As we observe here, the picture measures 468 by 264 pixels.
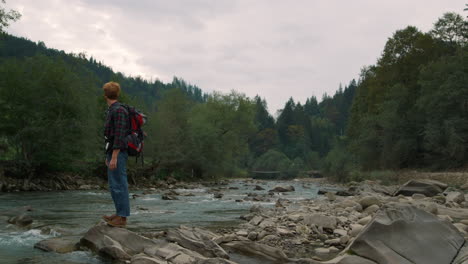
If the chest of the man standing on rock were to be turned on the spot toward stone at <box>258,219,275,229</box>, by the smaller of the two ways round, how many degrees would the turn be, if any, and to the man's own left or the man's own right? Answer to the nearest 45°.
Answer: approximately 135° to the man's own right

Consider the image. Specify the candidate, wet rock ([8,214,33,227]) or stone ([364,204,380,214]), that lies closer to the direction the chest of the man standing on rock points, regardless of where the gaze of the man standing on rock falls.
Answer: the wet rock

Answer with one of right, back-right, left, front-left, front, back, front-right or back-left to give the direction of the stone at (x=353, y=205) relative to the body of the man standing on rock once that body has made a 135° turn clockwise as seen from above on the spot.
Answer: front

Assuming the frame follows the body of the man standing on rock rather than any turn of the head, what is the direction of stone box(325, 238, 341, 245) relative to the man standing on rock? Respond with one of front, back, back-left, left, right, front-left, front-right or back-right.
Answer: back

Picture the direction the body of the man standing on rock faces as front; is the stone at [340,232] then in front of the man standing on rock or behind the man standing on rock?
behind

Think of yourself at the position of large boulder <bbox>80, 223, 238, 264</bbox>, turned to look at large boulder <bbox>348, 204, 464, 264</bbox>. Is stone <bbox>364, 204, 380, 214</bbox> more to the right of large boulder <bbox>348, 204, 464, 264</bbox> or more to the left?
left

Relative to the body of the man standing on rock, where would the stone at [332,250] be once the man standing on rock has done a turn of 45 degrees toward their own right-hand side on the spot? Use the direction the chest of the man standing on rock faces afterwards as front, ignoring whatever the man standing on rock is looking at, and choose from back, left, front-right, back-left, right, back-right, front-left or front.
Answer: back-right

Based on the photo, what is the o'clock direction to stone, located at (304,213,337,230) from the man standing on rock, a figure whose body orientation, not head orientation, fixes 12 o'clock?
The stone is roughly at 5 o'clock from the man standing on rock.

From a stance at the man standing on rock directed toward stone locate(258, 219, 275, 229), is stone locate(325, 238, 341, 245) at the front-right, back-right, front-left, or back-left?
front-right

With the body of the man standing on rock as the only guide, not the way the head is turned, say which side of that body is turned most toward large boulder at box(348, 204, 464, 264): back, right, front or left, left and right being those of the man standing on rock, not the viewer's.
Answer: back
